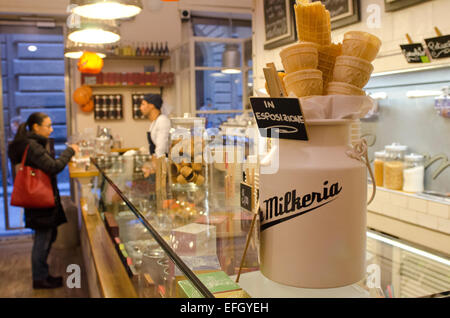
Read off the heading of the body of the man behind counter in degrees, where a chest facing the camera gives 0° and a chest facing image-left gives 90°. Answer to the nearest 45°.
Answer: approximately 90°

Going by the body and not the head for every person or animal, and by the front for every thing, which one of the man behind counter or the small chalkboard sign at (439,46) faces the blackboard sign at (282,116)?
the small chalkboard sign

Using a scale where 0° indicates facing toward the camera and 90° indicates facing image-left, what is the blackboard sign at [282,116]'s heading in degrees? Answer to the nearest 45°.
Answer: approximately 0°

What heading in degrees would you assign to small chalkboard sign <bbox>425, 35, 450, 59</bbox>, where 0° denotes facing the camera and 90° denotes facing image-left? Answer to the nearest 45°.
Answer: approximately 0°

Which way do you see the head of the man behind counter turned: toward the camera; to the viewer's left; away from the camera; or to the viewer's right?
to the viewer's left

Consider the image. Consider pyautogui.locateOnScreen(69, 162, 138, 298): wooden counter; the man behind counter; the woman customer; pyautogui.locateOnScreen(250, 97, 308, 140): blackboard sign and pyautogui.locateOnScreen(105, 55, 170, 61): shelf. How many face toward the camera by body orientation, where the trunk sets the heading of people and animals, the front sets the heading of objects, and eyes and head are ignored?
2

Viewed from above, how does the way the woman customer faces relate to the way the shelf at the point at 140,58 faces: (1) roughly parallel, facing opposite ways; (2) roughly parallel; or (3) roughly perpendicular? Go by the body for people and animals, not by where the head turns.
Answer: roughly perpendicular

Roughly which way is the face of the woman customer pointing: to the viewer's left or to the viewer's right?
to the viewer's right
